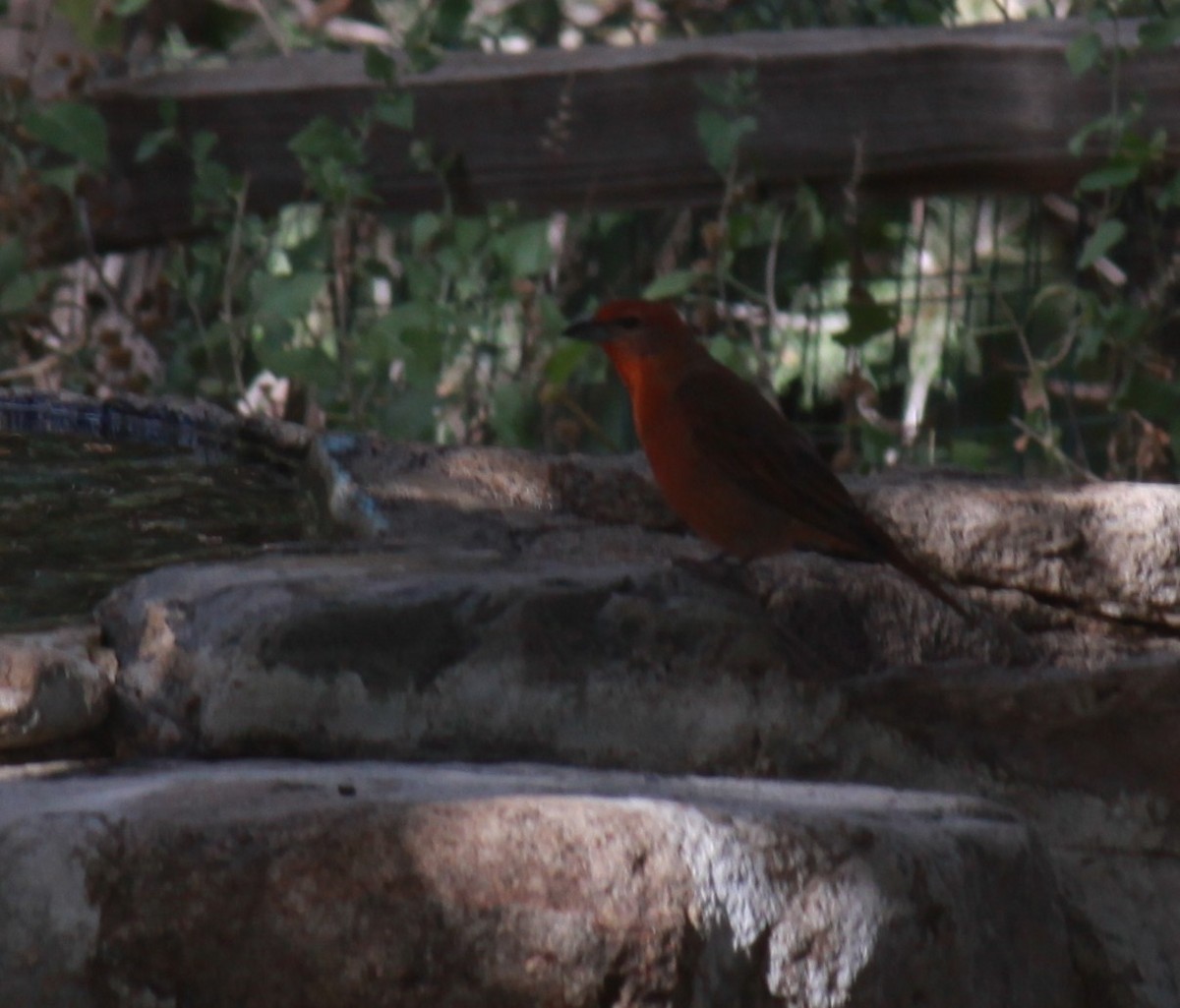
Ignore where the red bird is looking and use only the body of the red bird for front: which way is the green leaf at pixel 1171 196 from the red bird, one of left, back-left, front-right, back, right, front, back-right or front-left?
back-right

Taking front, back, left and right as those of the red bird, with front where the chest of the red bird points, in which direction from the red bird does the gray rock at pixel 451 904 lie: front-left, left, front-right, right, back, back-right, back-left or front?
left

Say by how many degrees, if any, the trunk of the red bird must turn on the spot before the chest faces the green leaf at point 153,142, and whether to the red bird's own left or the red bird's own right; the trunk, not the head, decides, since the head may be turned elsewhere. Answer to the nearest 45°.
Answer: approximately 45° to the red bird's own right

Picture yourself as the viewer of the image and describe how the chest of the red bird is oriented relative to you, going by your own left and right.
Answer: facing to the left of the viewer

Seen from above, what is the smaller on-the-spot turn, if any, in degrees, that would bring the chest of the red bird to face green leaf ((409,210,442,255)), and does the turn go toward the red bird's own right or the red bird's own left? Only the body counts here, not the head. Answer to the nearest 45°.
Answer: approximately 45° to the red bird's own right

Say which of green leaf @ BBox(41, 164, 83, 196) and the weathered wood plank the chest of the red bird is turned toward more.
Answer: the green leaf

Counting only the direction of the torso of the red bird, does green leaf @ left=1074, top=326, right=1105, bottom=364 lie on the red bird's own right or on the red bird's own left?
on the red bird's own right

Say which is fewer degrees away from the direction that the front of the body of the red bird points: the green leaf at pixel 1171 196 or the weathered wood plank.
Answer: the weathered wood plank

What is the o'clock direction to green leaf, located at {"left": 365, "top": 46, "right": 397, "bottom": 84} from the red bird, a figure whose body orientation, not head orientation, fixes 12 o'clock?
The green leaf is roughly at 2 o'clock from the red bird.

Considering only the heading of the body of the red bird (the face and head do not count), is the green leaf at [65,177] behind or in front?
in front
